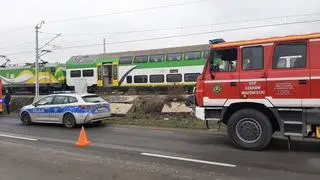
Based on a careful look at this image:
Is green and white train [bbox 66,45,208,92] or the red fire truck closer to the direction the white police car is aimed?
the green and white train

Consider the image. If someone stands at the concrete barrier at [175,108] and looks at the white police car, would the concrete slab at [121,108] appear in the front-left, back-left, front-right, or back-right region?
front-right

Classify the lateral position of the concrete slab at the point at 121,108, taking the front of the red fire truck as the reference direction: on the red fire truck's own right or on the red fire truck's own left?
on the red fire truck's own right

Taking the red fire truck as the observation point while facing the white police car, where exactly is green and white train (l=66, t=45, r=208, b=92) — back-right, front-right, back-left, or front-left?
front-right

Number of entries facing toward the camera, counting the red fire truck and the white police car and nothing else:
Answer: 0

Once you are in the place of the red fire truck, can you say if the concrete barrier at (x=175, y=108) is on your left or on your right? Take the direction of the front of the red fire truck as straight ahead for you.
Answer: on your right

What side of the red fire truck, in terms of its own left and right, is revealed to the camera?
left

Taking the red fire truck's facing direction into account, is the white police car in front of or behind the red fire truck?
in front

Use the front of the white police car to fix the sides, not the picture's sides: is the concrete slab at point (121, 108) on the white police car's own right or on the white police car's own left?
on the white police car's own right

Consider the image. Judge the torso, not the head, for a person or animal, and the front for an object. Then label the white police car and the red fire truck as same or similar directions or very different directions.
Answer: same or similar directions
